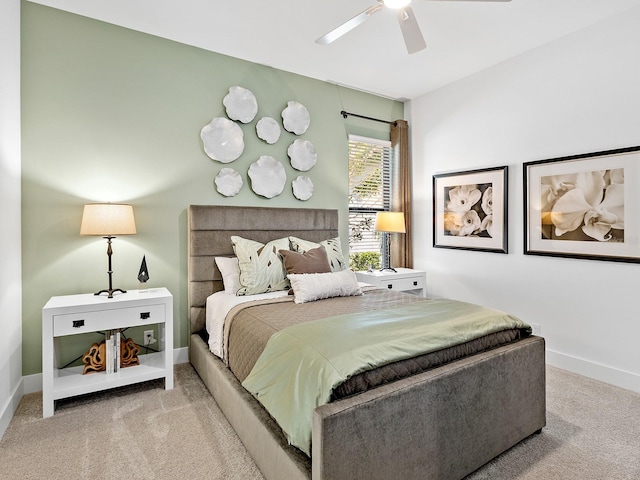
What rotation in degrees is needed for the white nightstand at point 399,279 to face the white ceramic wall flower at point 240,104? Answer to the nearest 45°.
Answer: approximately 90° to its right

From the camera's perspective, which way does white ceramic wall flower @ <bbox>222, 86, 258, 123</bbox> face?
toward the camera

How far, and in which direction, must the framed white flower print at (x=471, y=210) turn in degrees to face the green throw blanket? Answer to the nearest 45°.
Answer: approximately 45° to its left

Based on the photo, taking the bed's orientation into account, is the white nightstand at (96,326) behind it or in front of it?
behind

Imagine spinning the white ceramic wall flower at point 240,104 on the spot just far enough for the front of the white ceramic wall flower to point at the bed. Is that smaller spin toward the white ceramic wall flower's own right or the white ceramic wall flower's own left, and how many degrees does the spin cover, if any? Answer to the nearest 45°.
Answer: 0° — it already faces it

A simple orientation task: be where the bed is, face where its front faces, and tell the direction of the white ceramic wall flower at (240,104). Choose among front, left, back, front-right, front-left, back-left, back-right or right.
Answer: back
